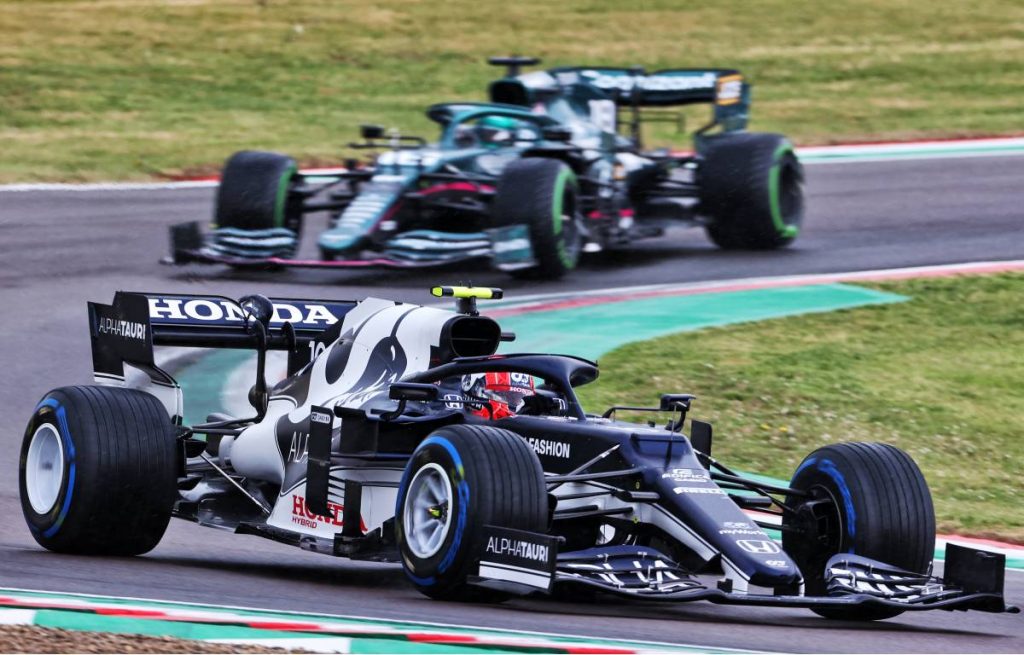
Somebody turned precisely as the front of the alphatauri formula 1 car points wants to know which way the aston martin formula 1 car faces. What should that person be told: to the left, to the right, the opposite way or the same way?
to the right

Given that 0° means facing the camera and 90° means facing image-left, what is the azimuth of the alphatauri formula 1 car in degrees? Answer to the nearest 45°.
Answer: approximately 315°

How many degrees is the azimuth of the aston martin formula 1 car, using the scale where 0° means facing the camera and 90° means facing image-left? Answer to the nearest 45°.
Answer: approximately 45°

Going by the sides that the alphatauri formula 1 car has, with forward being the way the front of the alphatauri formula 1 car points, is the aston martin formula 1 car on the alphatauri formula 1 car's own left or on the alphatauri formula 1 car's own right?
on the alphatauri formula 1 car's own left
